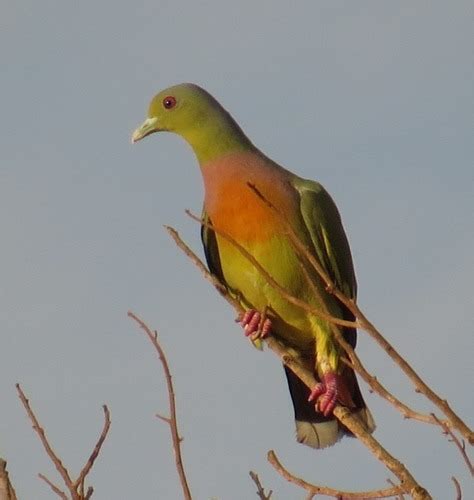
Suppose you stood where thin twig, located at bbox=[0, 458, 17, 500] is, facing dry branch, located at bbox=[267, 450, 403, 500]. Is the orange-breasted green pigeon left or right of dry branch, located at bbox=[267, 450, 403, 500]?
left

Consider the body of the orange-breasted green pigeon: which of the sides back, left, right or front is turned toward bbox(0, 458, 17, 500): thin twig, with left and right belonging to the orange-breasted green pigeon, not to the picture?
front

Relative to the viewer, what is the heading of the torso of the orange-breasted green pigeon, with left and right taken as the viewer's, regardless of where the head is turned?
facing the viewer and to the left of the viewer
